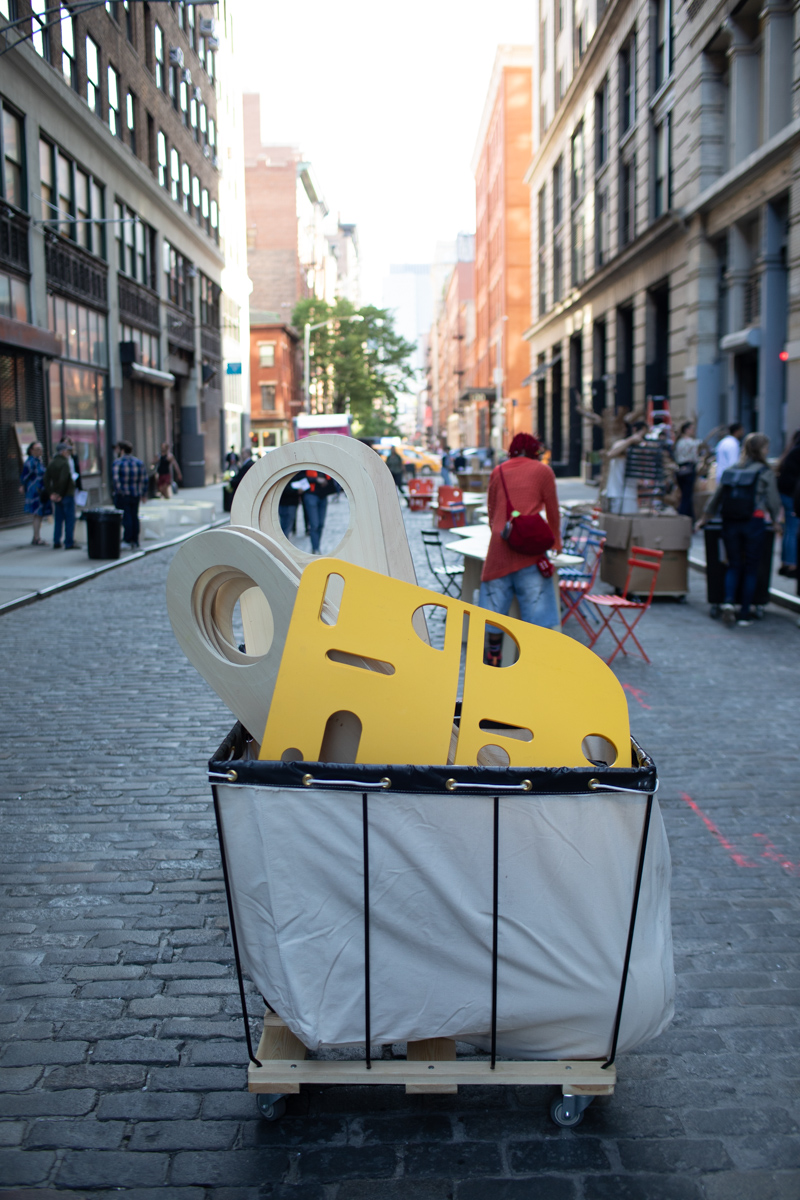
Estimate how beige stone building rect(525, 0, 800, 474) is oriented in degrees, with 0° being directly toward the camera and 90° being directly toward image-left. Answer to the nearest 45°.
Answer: approximately 90°

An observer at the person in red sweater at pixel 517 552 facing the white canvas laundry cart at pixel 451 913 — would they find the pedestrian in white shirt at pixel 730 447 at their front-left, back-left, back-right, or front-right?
back-left

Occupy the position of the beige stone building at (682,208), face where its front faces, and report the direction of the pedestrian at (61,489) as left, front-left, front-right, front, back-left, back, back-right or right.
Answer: front-left

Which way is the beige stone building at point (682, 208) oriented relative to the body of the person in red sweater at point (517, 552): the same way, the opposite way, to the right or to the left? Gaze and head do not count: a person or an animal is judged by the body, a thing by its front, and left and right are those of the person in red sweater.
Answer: to the left

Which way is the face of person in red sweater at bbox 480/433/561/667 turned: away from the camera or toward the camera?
away from the camera

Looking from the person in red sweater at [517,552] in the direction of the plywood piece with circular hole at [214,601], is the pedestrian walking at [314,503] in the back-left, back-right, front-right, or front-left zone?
back-right

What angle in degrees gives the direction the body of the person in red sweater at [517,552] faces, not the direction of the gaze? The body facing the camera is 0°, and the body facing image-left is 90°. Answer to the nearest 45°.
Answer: approximately 180°
